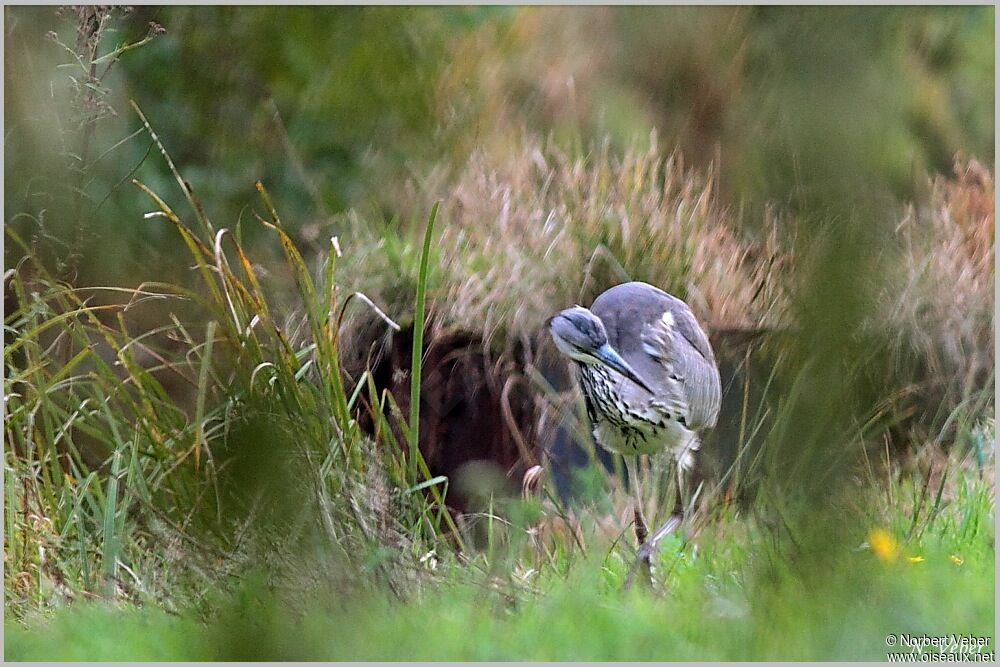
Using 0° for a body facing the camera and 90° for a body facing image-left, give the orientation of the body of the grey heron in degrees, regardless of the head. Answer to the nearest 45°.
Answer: approximately 45°

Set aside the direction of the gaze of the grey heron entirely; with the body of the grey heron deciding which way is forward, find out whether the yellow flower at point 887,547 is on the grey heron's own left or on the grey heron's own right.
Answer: on the grey heron's own left
